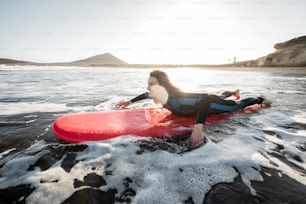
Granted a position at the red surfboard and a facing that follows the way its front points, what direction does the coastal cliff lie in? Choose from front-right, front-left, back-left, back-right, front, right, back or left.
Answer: back-right

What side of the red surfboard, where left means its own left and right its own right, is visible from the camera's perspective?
left
